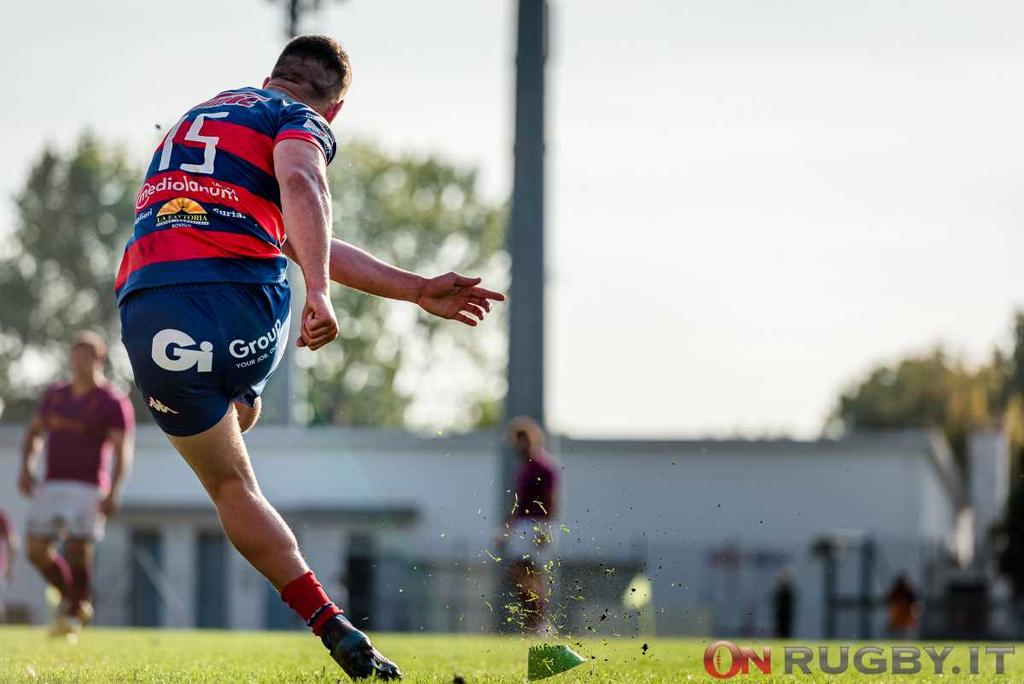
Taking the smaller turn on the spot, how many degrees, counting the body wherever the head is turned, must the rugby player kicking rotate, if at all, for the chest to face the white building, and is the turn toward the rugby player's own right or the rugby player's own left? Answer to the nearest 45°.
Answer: approximately 45° to the rugby player's own left

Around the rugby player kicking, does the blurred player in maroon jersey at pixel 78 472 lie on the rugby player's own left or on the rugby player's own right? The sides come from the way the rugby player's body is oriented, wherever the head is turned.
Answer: on the rugby player's own left

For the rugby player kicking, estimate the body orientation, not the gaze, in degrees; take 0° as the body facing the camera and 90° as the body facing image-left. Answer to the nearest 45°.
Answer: approximately 225°

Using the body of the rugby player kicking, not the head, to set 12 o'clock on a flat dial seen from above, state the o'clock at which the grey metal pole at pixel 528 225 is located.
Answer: The grey metal pole is roughly at 11 o'clock from the rugby player kicking.
